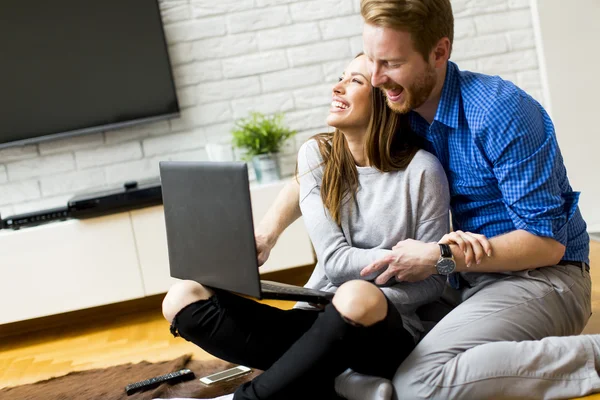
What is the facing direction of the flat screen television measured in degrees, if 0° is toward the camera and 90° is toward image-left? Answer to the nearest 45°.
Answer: approximately 0°

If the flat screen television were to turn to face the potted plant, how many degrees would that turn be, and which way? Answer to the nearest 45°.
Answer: approximately 90° to its left

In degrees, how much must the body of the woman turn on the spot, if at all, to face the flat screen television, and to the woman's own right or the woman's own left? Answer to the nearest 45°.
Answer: approximately 90° to the woman's own right

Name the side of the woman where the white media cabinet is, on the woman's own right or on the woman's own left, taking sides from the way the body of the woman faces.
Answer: on the woman's own right

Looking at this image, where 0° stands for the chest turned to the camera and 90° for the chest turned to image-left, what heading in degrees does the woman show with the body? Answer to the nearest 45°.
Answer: approximately 45°

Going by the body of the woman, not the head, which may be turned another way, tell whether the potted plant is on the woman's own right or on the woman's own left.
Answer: on the woman's own right

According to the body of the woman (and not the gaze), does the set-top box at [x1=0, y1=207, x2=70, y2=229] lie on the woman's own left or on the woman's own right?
on the woman's own right
